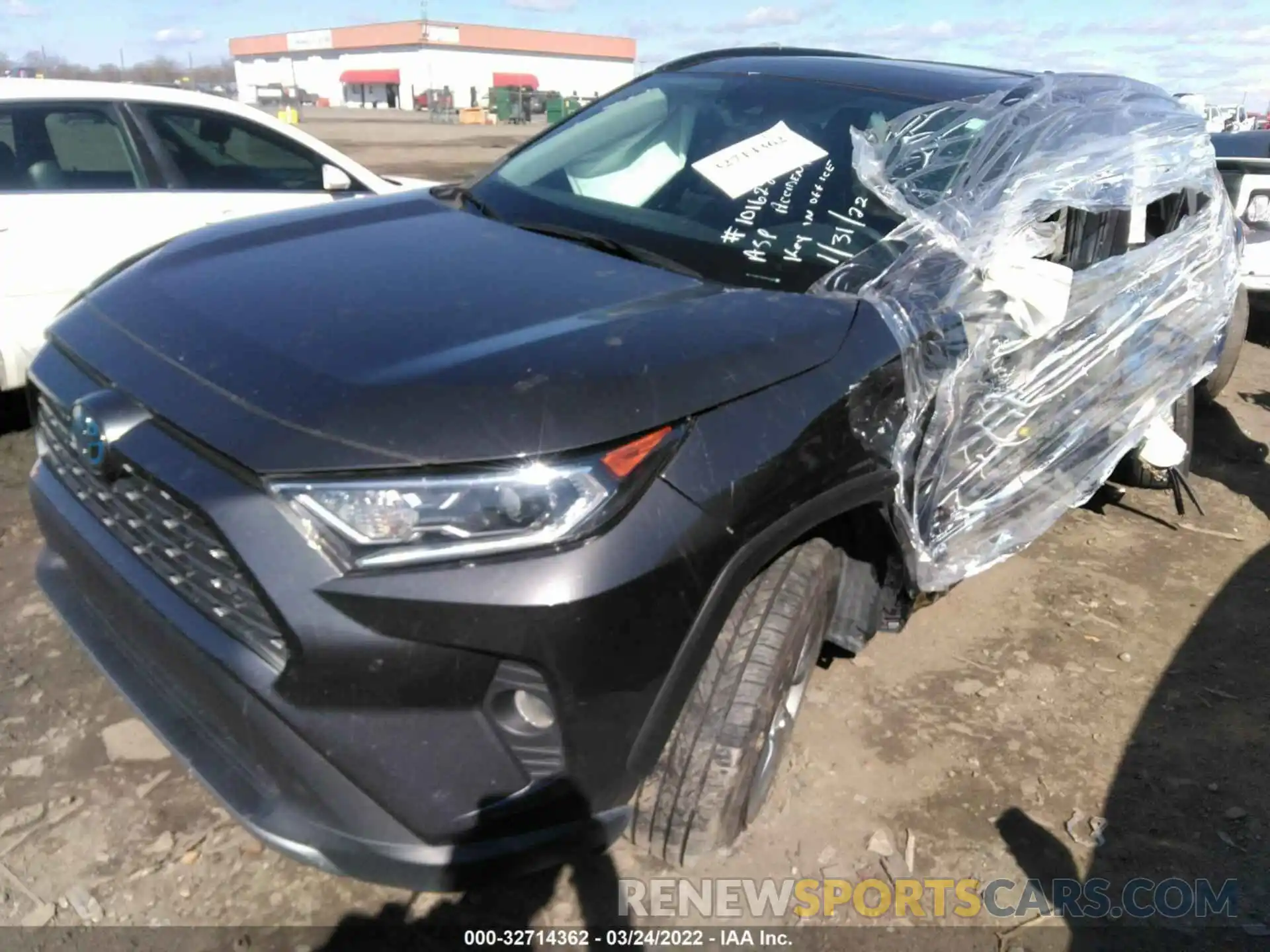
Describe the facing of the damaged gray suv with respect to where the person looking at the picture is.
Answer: facing the viewer and to the left of the viewer

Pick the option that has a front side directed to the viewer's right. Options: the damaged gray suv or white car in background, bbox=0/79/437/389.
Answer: the white car in background

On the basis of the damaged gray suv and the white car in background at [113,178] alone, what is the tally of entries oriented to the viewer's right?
1

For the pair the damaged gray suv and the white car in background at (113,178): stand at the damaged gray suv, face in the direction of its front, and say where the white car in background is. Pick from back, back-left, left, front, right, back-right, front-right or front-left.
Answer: right

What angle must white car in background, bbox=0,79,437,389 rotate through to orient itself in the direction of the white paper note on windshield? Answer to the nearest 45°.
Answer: approximately 45° to its right

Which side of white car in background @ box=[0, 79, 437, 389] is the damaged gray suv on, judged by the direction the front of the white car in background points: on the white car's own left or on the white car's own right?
on the white car's own right

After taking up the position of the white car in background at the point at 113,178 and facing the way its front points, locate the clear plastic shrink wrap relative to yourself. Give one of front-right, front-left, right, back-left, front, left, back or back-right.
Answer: front-right

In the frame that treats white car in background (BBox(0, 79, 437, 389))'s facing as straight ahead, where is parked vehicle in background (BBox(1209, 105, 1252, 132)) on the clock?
The parked vehicle in background is roughly at 11 o'clock from the white car in background.

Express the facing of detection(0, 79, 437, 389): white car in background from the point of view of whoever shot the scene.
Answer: facing to the right of the viewer

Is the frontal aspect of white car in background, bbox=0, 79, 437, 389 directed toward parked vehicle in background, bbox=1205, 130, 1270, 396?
yes

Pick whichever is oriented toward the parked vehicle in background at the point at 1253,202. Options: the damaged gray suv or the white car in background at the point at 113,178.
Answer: the white car in background

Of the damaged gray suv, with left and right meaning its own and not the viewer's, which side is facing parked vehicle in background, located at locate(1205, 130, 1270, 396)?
back

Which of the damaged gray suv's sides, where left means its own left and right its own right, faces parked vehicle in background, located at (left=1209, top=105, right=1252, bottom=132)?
back

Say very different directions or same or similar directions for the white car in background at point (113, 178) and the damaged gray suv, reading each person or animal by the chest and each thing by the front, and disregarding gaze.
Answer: very different directions
